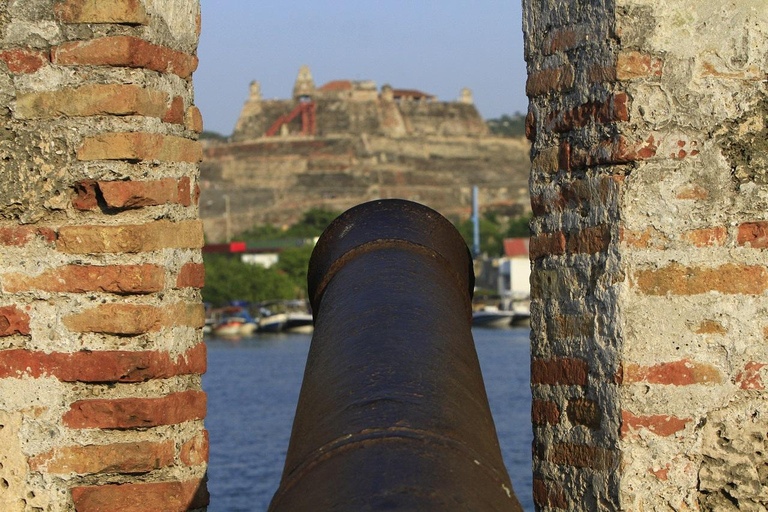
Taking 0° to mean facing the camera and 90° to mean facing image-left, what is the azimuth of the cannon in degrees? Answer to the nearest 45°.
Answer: approximately 180°
